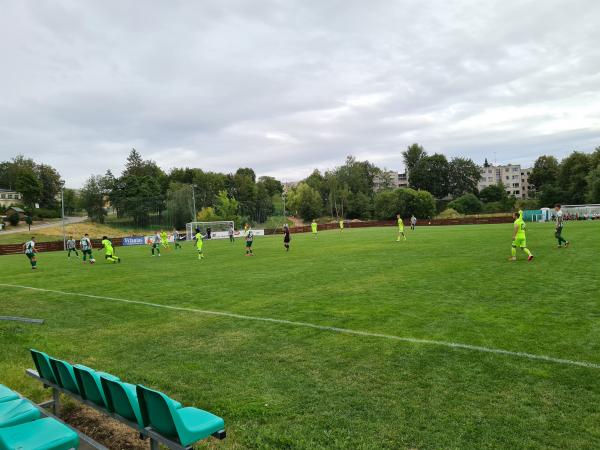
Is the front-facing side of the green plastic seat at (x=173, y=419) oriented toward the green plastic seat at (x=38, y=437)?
no

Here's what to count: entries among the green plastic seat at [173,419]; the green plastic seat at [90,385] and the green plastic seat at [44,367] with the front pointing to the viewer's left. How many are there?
0

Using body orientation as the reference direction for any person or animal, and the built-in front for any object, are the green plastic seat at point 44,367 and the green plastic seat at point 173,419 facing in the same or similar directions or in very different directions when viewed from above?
same or similar directions

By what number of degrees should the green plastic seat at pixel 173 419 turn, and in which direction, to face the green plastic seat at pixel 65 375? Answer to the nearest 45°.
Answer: approximately 90° to its left

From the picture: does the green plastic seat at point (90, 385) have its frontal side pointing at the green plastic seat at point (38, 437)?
no

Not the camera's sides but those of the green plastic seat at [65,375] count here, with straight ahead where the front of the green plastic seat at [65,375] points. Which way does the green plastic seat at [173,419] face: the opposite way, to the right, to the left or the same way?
the same way

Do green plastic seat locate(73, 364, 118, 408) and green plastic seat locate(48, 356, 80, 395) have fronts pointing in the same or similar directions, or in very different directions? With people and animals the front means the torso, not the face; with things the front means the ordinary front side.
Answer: same or similar directions

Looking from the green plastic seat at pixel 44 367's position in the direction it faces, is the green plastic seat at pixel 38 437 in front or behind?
behind

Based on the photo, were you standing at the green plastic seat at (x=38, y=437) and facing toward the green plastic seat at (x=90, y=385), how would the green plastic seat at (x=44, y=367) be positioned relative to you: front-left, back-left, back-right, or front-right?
front-left

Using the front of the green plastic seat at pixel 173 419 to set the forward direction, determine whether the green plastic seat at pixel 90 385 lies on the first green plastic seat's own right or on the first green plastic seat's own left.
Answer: on the first green plastic seat's own left

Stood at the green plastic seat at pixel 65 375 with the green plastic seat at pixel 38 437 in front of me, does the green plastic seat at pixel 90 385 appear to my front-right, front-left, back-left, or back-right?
front-left

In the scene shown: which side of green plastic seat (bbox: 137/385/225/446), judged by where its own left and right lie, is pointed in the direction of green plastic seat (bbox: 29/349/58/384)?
left

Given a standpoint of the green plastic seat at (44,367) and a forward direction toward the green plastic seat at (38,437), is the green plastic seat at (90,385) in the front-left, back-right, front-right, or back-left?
front-left

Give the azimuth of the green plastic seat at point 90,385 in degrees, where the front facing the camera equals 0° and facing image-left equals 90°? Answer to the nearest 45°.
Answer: approximately 225°

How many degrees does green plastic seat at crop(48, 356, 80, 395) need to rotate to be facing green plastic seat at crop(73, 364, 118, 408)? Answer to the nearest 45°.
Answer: approximately 135° to its right

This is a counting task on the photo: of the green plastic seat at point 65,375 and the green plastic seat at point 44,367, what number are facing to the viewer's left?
0

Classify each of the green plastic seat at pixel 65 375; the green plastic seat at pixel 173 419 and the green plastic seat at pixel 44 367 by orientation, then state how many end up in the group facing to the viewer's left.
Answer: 0

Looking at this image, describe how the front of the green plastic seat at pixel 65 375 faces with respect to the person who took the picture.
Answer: facing away from the viewer and to the right of the viewer

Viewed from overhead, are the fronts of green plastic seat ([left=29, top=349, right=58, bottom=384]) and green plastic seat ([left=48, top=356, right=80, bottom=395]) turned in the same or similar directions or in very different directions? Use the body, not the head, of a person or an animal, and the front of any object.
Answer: same or similar directions

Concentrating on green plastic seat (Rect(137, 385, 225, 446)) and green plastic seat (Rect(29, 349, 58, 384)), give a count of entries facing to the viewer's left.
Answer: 0
